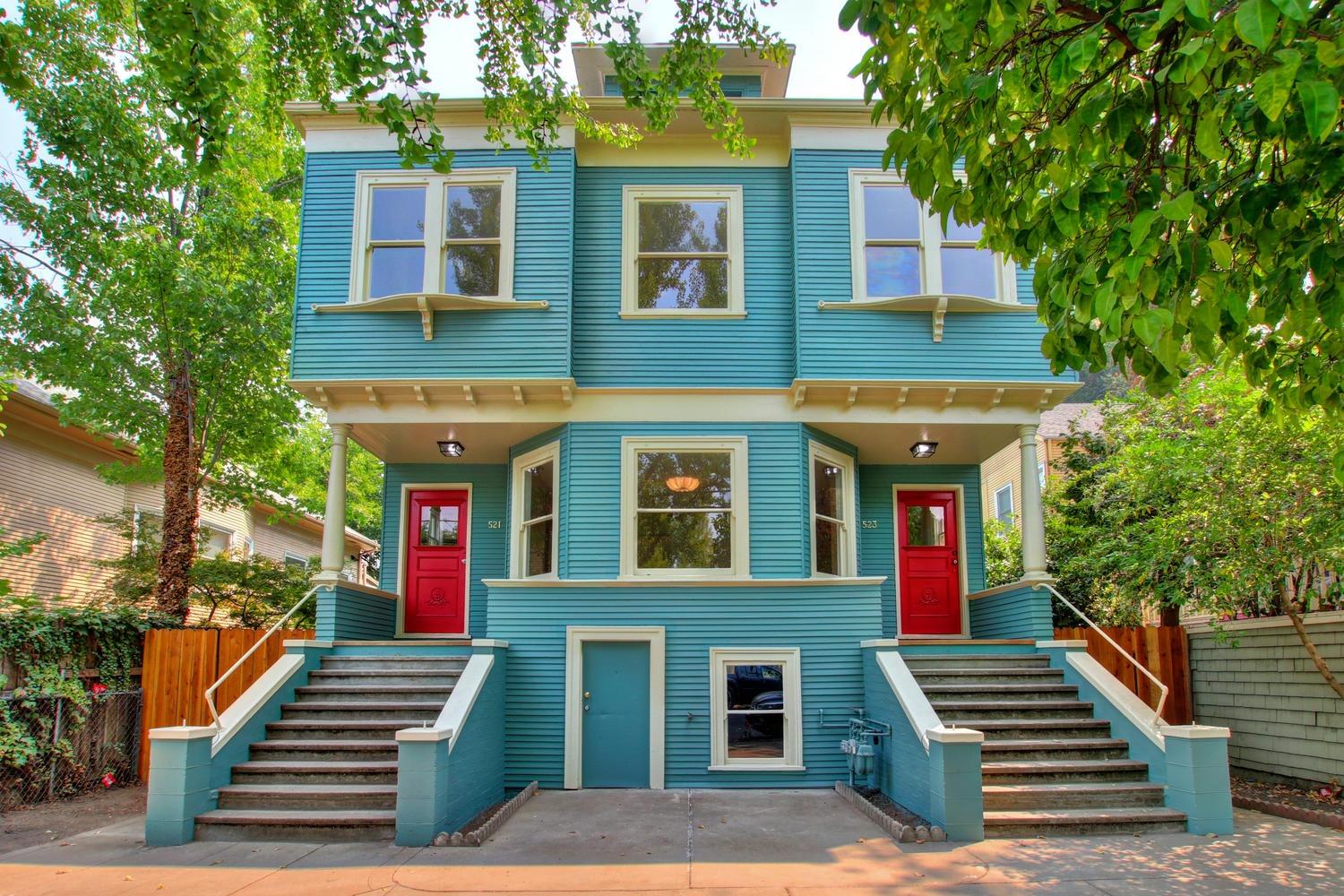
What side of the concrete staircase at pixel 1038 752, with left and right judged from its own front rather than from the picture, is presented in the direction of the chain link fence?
right

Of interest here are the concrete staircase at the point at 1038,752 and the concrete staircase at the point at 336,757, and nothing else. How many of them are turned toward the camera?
2

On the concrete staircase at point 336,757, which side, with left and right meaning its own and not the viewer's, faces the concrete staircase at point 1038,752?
left

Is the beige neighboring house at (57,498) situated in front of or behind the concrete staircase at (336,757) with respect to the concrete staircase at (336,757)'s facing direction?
behind

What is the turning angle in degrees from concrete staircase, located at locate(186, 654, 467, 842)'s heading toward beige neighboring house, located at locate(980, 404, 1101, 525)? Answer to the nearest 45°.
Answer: approximately 135° to its left

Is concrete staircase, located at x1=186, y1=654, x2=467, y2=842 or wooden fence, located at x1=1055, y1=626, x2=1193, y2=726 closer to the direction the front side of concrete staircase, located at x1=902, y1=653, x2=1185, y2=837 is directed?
the concrete staircase

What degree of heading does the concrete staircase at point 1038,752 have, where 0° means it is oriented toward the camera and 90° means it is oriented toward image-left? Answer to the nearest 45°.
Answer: approximately 0°

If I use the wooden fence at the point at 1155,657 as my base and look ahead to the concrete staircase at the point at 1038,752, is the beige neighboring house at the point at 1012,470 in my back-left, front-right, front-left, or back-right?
back-right

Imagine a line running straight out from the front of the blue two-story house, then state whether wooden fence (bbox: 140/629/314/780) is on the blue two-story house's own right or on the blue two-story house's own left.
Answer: on the blue two-story house's own right

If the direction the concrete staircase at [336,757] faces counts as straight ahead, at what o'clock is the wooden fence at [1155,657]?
The wooden fence is roughly at 9 o'clock from the concrete staircase.
